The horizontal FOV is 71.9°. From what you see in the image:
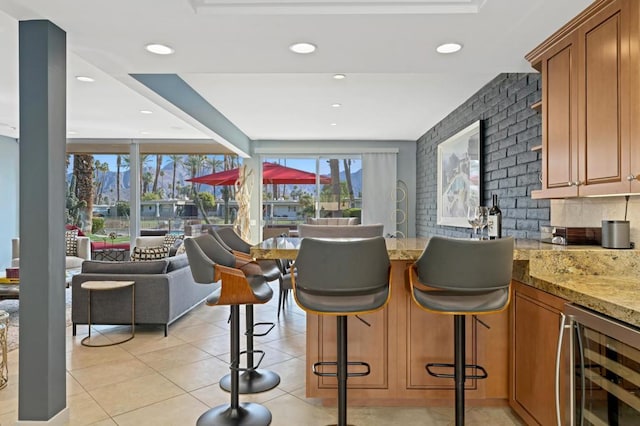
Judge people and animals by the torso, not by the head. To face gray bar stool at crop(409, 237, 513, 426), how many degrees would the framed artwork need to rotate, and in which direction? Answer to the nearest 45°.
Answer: approximately 45° to its left

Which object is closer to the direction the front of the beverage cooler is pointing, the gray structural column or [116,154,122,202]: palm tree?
the gray structural column

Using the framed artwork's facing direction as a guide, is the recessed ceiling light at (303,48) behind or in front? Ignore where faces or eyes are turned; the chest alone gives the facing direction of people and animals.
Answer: in front

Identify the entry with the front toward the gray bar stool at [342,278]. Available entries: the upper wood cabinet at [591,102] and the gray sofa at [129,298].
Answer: the upper wood cabinet

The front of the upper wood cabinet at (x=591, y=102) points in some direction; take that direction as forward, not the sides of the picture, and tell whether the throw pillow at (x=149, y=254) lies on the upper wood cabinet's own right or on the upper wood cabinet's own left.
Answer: on the upper wood cabinet's own right

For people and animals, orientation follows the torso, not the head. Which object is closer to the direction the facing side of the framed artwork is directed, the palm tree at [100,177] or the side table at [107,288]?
the side table

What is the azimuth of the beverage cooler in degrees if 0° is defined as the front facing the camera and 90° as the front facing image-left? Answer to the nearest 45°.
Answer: approximately 45°

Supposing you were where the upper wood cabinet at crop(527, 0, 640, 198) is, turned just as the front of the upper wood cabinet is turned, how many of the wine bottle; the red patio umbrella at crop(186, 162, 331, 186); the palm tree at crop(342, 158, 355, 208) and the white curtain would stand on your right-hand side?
4

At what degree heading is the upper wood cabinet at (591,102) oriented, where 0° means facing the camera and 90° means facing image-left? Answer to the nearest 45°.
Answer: approximately 45°
